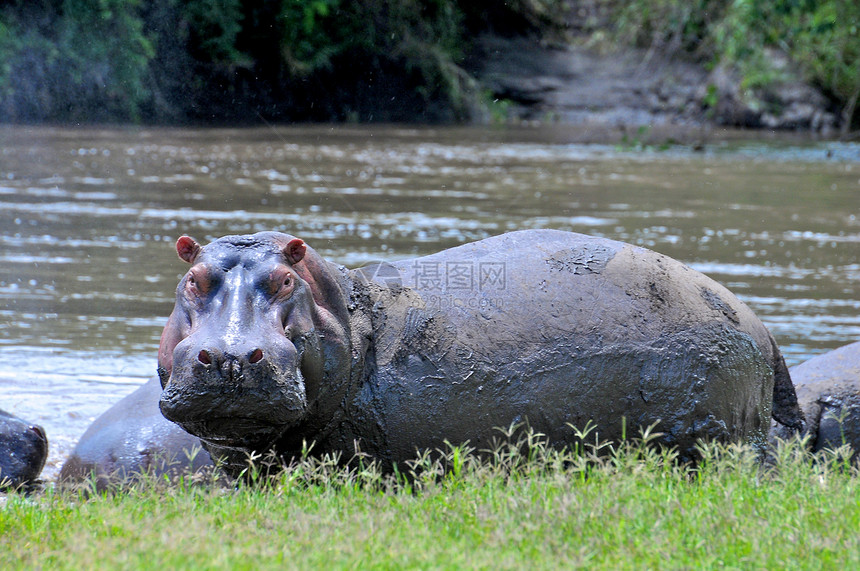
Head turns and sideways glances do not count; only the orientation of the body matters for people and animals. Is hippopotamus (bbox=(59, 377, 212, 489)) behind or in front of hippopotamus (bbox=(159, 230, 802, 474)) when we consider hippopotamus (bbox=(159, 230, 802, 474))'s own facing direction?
in front

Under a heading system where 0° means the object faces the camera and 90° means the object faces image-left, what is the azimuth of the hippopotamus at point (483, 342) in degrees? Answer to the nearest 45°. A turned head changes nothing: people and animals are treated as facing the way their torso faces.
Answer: approximately 90°

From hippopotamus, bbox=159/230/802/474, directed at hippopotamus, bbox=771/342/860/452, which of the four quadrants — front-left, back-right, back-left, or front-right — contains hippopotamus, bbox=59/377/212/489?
back-left

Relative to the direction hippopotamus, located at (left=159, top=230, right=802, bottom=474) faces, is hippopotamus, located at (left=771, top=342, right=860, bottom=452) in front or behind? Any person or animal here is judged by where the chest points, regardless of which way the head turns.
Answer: behind
